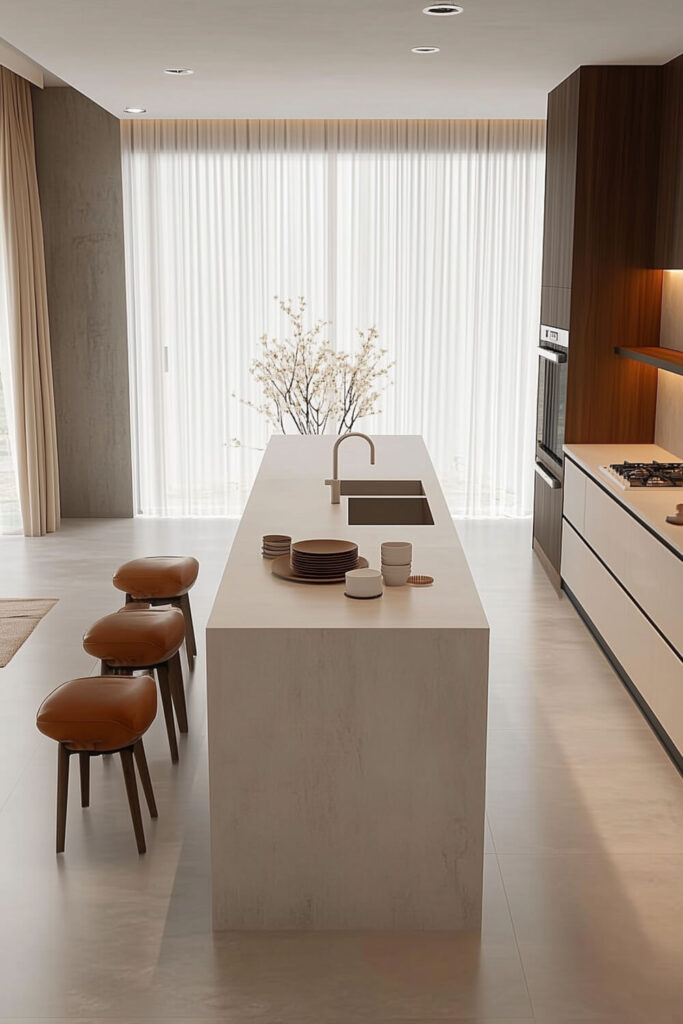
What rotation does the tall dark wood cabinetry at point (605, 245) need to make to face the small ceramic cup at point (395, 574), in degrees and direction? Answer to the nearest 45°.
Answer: approximately 90° to its left

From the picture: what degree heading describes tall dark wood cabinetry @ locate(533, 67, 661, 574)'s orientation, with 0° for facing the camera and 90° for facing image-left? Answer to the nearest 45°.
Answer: approximately 90°

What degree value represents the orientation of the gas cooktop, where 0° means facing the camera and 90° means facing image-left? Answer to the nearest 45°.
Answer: approximately 90°

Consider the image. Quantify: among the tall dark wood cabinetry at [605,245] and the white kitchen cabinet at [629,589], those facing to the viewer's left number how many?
2

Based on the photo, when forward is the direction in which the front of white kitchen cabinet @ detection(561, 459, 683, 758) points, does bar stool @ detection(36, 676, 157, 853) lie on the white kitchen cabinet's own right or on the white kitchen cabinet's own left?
on the white kitchen cabinet's own left

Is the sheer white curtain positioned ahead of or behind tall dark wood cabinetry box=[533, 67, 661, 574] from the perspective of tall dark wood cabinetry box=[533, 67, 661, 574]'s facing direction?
ahead

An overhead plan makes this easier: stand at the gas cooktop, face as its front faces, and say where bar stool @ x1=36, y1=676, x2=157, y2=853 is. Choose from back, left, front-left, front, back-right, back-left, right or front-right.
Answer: front-left

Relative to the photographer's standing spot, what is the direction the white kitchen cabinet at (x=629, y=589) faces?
facing to the left of the viewer
